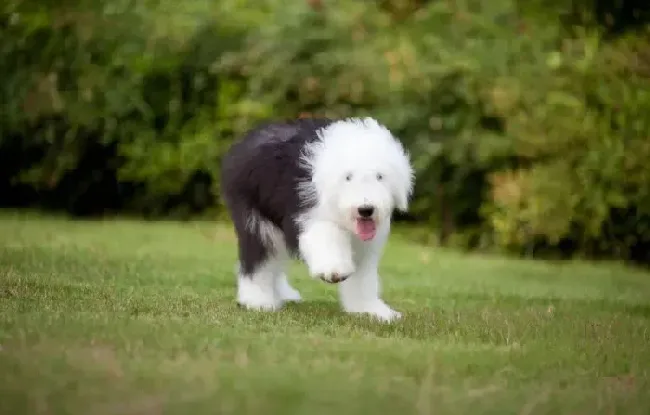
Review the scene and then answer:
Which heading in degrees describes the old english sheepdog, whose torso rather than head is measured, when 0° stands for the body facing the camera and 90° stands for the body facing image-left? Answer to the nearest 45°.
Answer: approximately 315°
